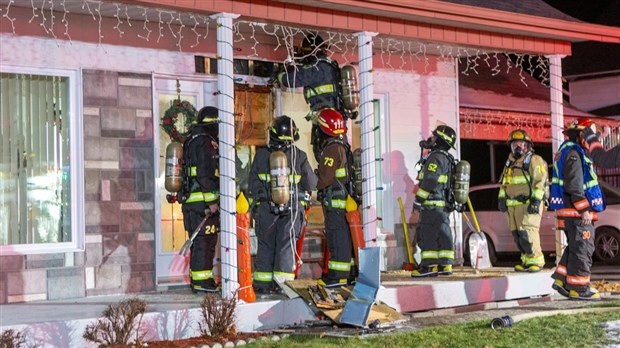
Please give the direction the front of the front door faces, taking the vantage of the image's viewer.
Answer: facing the viewer

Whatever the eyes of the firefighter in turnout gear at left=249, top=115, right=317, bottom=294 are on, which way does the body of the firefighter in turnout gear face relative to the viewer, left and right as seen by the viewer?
facing away from the viewer

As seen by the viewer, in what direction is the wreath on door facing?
toward the camera

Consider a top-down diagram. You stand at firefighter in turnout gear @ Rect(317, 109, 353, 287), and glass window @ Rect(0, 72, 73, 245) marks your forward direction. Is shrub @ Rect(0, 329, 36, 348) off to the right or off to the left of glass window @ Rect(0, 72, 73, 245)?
left

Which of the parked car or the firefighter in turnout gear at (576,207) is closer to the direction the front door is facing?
the firefighter in turnout gear
